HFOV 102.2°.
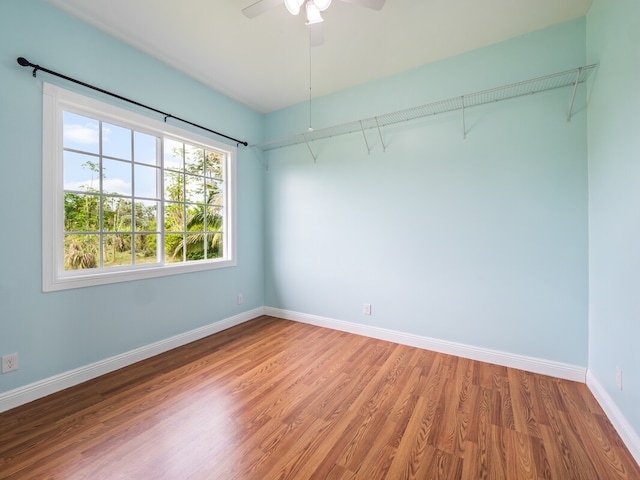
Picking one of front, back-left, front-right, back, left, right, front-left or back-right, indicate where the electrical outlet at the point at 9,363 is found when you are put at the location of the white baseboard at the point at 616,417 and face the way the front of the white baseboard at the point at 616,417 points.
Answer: front-left

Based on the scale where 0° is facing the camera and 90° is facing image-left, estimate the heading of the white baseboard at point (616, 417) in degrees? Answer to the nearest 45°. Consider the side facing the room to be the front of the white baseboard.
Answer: approximately 90°

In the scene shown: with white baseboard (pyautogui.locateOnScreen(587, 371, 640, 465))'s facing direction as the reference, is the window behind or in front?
in front
